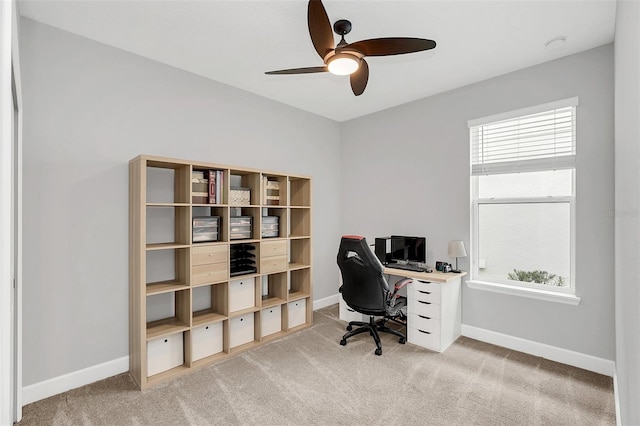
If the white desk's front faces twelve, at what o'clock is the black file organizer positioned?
The black file organizer is roughly at 1 o'clock from the white desk.

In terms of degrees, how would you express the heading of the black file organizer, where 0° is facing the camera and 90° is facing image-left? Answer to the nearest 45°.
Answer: approximately 315°

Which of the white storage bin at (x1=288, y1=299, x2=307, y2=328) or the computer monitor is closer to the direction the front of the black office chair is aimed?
the computer monitor

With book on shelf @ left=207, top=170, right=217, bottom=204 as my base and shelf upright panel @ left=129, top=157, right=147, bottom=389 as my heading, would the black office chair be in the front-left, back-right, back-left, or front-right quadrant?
back-left

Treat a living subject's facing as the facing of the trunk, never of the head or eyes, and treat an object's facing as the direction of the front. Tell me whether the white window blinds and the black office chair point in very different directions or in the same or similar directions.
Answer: very different directions

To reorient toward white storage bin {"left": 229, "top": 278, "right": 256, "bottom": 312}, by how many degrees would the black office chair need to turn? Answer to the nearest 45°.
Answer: approximately 135° to its left

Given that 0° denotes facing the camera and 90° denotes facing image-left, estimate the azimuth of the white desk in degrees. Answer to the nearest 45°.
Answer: approximately 45°

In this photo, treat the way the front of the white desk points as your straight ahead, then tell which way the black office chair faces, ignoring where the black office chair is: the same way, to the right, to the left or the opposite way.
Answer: the opposite way

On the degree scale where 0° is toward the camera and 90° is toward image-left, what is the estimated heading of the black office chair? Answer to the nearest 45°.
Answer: approximately 225°

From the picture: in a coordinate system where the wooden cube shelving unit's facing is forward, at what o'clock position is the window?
The window is roughly at 11 o'clock from the wooden cube shelving unit.

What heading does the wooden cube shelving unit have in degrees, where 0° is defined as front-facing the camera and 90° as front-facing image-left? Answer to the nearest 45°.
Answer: approximately 315°

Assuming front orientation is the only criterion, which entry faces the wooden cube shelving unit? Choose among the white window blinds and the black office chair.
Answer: the white window blinds
